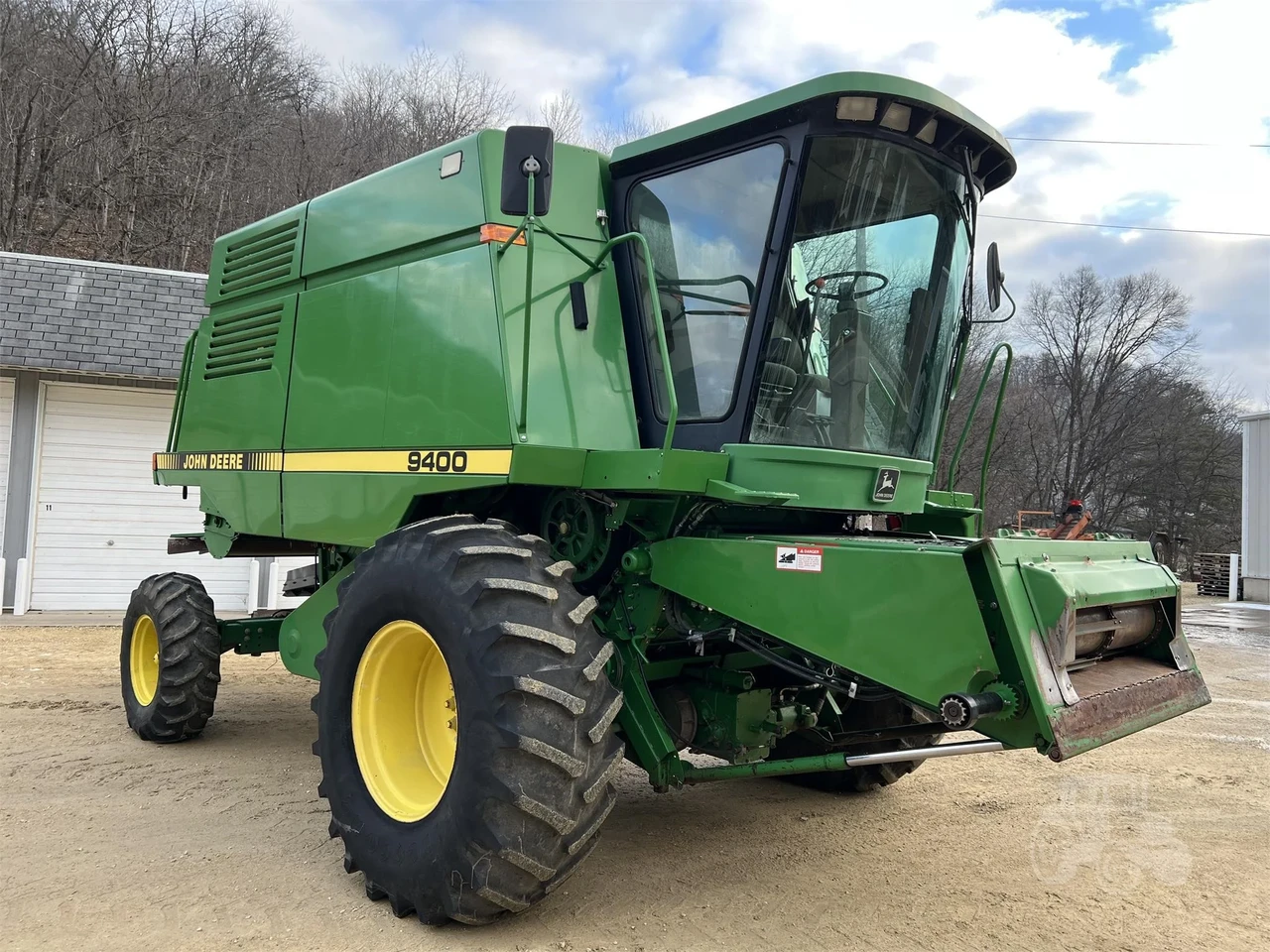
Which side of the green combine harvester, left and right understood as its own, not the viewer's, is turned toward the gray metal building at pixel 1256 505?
left

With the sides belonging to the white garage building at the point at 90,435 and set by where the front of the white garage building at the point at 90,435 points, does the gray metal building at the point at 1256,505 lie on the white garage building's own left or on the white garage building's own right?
on the white garage building's own left

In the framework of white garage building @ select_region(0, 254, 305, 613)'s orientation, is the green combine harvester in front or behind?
in front

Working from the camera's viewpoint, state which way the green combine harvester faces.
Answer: facing the viewer and to the right of the viewer

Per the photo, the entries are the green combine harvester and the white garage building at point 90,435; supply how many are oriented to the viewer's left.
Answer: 0

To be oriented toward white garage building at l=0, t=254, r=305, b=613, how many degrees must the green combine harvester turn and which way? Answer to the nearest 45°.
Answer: approximately 180°

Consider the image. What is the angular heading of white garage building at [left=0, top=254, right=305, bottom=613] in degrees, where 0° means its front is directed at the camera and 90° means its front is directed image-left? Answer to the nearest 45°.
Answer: approximately 0°
